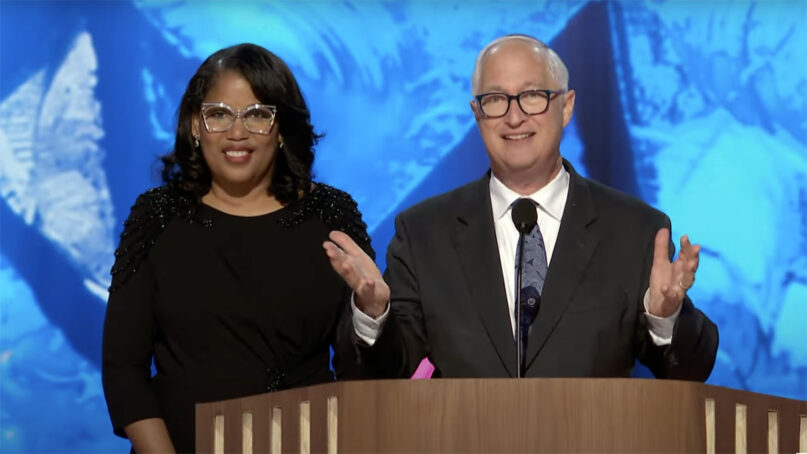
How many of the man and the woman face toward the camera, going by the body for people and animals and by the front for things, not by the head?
2

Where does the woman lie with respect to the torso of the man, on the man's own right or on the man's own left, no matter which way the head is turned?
on the man's own right

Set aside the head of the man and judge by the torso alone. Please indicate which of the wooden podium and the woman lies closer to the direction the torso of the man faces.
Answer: the wooden podium

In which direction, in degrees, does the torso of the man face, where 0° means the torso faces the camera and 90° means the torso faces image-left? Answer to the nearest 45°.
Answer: approximately 0°
